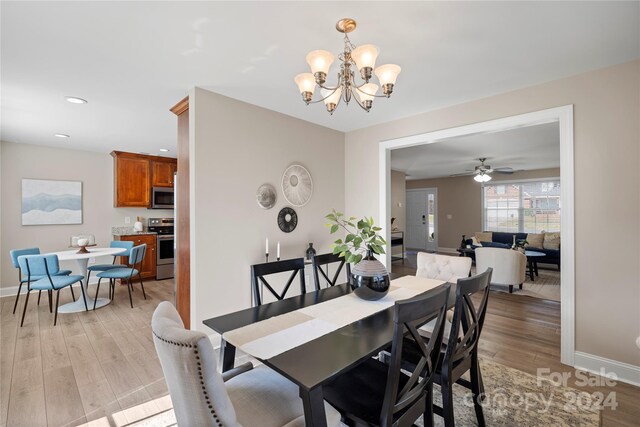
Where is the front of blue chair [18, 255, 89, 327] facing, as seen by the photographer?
facing away from the viewer and to the right of the viewer

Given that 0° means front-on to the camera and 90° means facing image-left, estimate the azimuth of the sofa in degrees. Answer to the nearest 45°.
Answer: approximately 0°

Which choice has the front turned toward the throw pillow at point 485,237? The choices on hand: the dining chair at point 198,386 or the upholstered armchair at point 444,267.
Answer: the dining chair

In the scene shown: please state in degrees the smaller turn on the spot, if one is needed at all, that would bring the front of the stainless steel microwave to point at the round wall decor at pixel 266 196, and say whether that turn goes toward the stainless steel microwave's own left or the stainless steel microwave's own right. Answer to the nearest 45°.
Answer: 0° — it already faces it

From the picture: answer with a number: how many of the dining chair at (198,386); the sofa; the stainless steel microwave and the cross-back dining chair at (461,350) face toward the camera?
2

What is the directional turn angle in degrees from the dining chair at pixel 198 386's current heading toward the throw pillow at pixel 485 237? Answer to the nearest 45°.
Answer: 0° — it already faces it

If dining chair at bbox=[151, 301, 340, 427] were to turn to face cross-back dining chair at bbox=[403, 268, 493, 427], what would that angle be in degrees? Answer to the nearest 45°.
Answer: approximately 45° to its right

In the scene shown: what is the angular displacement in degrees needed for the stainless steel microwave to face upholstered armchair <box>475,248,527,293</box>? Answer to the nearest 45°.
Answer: approximately 45° to its left

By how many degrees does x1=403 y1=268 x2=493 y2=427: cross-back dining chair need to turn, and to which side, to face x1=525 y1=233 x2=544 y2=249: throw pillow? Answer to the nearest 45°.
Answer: approximately 45° to its right

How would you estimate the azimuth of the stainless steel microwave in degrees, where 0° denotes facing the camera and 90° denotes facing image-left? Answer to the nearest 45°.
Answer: approximately 0°

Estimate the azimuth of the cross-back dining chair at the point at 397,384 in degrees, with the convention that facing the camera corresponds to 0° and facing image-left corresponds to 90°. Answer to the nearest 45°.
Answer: approximately 135°

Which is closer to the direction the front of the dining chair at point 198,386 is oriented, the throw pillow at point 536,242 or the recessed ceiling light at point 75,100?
the throw pillow

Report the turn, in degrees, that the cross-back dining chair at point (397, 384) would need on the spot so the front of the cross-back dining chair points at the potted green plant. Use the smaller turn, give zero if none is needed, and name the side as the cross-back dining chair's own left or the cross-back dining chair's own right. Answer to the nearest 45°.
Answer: approximately 45° to the cross-back dining chair's own right
